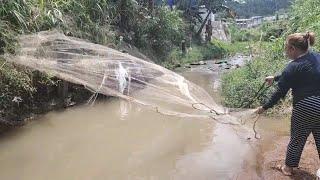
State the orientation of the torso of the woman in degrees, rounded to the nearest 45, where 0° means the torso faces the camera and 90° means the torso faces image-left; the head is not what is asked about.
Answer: approximately 135°

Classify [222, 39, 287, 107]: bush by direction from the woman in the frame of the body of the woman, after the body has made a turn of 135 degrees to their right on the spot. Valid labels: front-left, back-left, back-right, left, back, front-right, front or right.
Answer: left

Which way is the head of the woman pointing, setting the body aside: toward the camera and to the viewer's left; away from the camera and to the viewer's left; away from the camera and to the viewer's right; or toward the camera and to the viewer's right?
away from the camera and to the viewer's left

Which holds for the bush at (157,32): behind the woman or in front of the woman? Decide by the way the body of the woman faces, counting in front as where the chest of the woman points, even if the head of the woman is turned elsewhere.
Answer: in front
